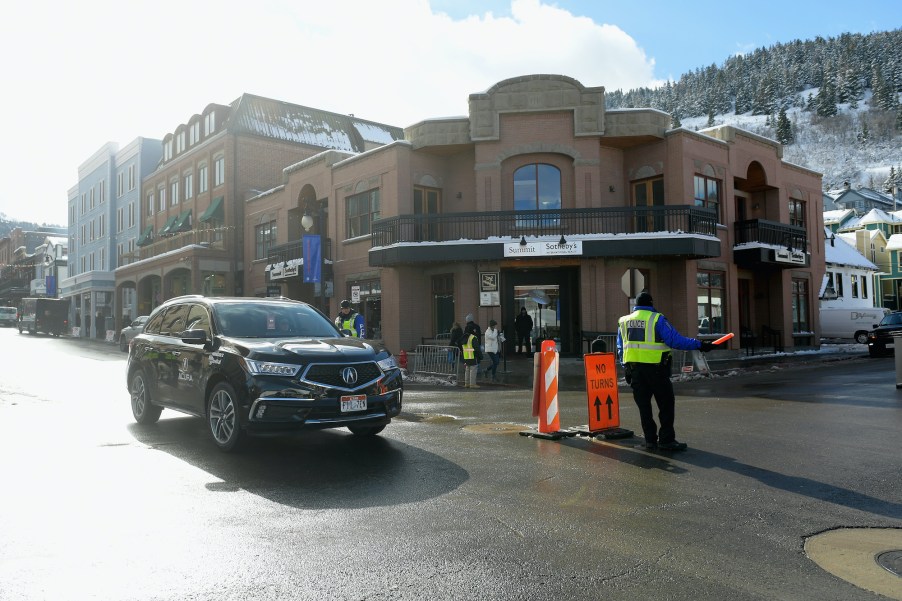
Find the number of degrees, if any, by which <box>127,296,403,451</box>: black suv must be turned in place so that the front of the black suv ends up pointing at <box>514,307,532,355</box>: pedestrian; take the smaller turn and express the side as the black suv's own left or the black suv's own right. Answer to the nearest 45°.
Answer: approximately 90° to the black suv's own left

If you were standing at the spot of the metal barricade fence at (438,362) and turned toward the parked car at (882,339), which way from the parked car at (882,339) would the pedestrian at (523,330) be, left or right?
left

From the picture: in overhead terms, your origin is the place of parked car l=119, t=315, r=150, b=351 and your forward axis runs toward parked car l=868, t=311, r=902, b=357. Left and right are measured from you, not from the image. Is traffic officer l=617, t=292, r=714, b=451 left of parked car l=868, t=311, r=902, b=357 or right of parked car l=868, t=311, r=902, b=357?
right

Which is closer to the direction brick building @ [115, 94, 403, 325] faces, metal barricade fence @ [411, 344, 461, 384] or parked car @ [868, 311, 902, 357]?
the metal barricade fence

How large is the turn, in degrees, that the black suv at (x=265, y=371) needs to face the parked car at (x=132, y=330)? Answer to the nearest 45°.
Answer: approximately 135° to its left

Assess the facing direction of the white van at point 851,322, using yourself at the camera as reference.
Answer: facing to the right of the viewer

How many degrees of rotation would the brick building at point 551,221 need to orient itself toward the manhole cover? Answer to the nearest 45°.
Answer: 0° — it already faces it

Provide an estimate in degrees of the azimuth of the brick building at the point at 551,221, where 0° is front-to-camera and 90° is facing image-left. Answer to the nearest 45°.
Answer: approximately 0°

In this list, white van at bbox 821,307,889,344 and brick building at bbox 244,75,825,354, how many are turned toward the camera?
1

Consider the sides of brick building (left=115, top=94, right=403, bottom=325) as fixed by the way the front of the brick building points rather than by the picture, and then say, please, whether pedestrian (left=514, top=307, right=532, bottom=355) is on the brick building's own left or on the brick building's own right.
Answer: on the brick building's own left
